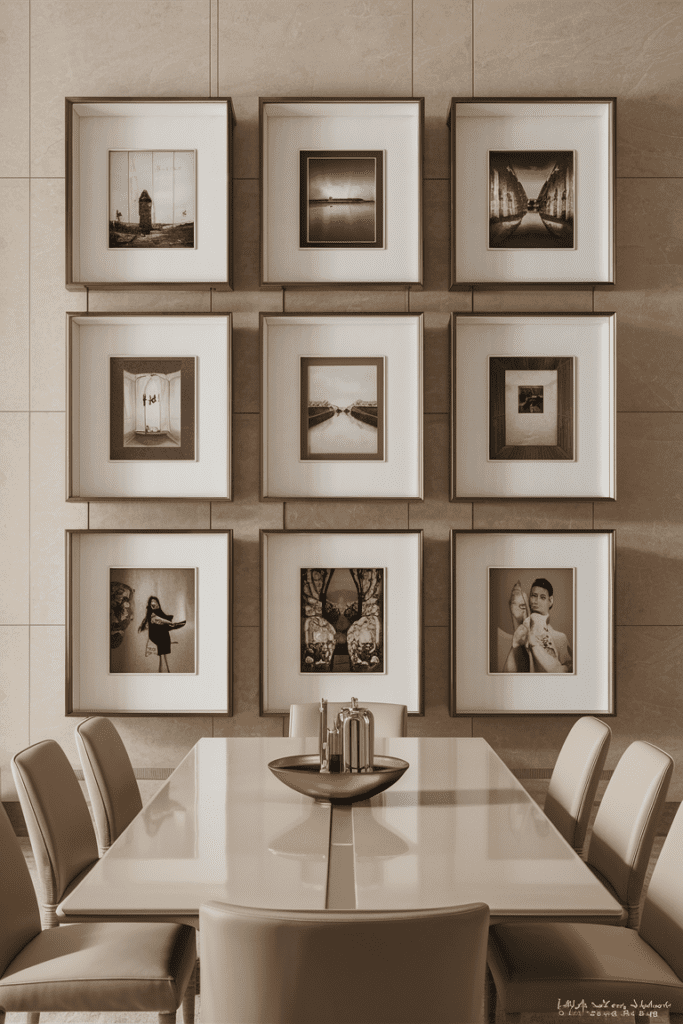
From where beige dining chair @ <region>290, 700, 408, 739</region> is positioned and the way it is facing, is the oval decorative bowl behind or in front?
in front

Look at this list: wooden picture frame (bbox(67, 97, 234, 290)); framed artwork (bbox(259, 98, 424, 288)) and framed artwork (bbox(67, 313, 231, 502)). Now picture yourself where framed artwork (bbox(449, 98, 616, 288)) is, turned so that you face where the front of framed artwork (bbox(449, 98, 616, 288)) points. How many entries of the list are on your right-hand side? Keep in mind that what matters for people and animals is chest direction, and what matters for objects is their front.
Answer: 3

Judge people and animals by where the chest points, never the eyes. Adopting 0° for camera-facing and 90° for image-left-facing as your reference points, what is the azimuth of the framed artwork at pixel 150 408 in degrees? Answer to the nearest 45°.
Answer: approximately 0°

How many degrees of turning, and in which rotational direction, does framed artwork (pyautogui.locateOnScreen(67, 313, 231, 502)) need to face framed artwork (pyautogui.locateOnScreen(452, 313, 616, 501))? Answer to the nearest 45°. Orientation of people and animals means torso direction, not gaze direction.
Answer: approximately 90° to its left

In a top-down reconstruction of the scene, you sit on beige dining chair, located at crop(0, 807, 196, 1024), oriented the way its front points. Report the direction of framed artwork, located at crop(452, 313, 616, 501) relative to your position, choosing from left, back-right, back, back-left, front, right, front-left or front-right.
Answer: front-left

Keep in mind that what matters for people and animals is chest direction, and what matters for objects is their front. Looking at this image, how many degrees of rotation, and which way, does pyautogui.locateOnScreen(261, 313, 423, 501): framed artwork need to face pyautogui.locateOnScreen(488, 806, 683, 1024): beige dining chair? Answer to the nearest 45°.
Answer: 0° — it already faces it

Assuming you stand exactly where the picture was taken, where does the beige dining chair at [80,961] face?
facing to the right of the viewer

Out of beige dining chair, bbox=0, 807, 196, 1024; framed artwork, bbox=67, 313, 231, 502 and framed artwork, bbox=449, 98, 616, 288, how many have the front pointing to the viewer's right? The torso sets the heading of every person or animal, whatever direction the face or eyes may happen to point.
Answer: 1

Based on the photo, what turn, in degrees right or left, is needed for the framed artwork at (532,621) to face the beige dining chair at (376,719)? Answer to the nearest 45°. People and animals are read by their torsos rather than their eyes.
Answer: approximately 45° to its right

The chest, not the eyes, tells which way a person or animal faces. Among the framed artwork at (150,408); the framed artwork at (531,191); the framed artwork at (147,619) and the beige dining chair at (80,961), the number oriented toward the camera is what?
3
